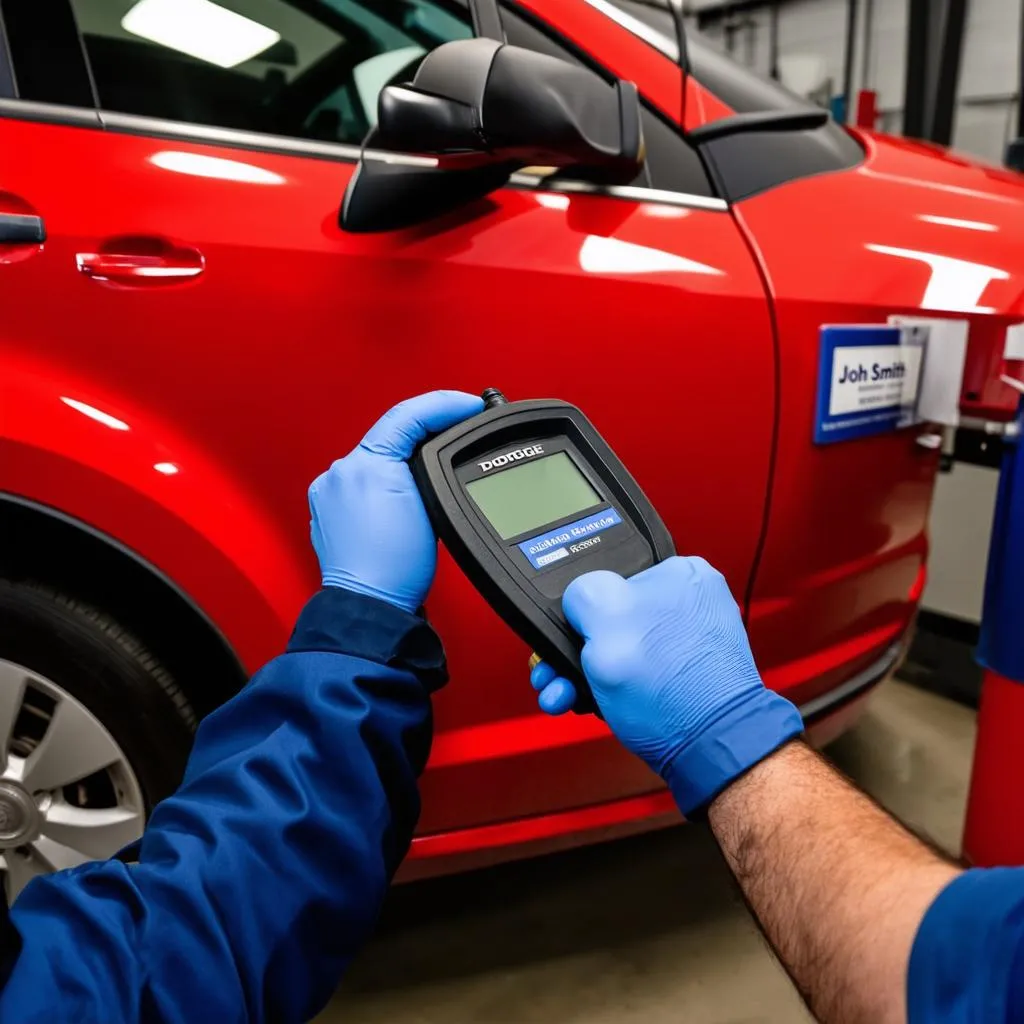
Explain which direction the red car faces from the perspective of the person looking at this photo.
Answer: facing away from the viewer and to the right of the viewer
